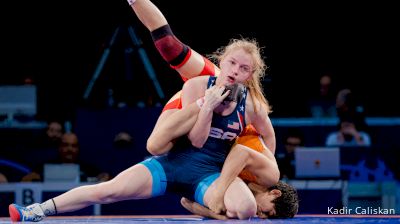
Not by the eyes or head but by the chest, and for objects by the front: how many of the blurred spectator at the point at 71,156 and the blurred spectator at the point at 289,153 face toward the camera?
2

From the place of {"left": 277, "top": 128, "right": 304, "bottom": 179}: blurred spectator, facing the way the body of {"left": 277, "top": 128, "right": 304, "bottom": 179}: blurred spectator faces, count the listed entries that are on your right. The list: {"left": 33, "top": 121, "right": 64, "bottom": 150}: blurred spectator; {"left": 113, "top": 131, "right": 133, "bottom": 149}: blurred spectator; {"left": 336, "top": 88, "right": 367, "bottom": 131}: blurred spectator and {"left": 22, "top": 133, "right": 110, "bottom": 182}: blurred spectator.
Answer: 3

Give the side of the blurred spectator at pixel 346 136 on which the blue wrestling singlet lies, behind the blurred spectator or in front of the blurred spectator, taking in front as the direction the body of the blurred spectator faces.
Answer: in front

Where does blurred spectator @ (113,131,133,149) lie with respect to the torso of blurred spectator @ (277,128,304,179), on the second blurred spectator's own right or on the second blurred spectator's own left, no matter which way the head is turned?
on the second blurred spectator's own right

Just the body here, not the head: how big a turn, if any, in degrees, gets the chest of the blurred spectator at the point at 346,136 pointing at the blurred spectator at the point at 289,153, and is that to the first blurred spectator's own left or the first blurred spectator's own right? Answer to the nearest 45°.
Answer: approximately 45° to the first blurred spectator's own right

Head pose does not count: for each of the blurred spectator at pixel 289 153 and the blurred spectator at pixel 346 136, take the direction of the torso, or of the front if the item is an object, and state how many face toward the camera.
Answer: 2

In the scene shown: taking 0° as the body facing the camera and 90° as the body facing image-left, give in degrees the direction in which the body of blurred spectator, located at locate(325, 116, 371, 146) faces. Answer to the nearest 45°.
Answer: approximately 0°

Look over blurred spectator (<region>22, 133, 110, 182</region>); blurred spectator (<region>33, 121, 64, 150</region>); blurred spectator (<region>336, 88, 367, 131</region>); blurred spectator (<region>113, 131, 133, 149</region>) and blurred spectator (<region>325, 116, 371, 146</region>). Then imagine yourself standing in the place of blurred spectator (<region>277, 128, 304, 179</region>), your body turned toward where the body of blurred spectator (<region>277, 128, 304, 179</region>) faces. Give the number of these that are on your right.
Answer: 3

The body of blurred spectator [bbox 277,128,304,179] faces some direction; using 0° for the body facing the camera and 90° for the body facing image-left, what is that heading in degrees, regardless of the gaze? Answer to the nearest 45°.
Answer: approximately 0°
